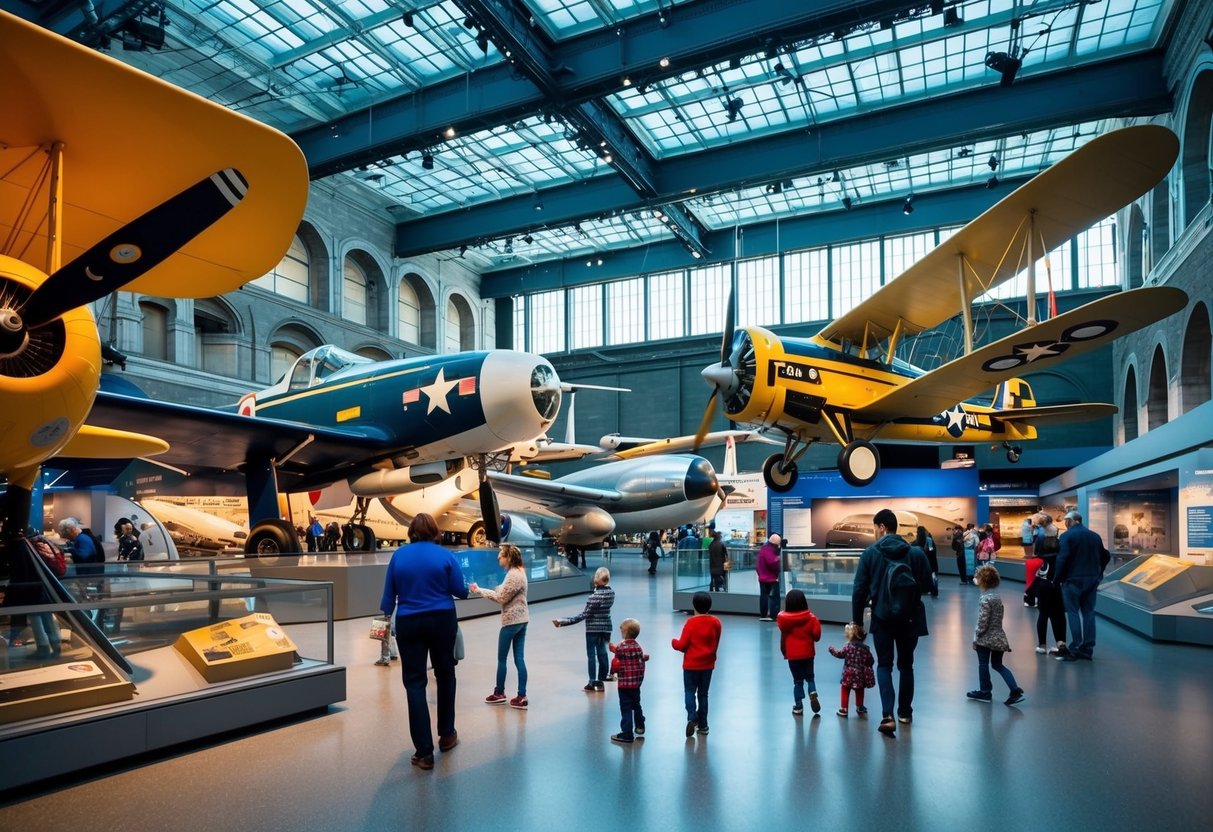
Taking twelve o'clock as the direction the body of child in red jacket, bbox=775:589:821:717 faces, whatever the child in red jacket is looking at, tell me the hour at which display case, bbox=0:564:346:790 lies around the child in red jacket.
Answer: The display case is roughly at 8 o'clock from the child in red jacket.

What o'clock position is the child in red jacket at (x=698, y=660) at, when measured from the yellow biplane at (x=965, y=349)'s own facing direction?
The child in red jacket is roughly at 11 o'clock from the yellow biplane.

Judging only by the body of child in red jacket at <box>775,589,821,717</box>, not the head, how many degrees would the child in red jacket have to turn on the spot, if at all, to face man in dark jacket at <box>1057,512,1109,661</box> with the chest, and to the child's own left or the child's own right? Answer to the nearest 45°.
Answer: approximately 45° to the child's own right

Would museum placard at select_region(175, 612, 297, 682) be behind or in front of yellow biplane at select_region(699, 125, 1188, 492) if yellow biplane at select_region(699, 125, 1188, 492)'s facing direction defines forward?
in front

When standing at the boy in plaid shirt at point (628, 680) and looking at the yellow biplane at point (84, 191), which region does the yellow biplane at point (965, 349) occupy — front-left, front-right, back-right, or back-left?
back-right

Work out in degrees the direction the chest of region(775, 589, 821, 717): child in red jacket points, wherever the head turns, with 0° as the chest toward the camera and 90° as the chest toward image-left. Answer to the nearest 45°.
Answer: approximately 180°

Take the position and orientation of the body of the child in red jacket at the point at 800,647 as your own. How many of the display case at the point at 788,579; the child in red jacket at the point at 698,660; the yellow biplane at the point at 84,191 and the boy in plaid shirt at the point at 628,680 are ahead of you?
1

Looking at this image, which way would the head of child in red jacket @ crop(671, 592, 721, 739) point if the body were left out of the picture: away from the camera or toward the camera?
away from the camera

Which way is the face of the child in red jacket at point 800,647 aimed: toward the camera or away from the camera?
away from the camera

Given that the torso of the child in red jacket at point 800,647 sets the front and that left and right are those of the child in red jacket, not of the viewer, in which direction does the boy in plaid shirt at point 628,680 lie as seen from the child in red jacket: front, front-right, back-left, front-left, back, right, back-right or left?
back-left

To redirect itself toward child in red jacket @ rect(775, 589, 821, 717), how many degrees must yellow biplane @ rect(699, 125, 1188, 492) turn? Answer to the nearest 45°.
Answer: approximately 45° to its left

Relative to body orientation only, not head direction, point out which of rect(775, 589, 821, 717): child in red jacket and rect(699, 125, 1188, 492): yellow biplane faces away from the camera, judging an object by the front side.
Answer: the child in red jacket

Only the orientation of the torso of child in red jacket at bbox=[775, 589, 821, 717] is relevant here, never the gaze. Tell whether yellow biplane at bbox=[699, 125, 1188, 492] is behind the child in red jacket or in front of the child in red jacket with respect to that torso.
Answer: in front

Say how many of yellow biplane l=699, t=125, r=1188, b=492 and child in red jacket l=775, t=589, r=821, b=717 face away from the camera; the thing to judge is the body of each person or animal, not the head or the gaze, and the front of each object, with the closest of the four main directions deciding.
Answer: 1

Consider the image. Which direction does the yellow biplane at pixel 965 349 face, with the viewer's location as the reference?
facing the viewer and to the left of the viewer
